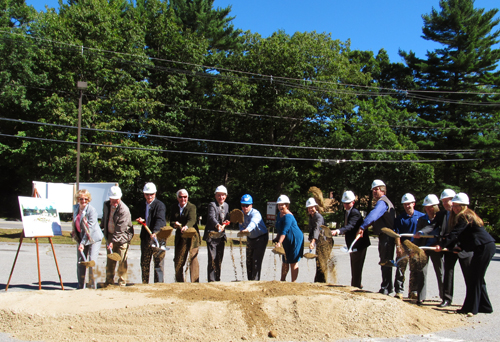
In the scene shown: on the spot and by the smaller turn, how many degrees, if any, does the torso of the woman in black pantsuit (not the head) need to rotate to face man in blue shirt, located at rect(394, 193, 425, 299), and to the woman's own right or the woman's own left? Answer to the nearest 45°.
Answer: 0° — they already face them

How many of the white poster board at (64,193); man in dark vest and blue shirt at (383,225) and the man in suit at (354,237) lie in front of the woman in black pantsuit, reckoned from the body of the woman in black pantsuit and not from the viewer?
3

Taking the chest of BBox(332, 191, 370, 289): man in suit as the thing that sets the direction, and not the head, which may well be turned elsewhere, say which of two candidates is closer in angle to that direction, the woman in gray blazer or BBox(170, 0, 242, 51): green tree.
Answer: the woman in gray blazer

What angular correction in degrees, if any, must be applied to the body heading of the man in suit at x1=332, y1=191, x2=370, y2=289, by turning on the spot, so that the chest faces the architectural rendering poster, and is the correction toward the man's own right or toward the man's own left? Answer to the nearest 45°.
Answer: approximately 45° to the man's own right

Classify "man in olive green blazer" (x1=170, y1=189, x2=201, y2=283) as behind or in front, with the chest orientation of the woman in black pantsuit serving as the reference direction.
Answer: in front

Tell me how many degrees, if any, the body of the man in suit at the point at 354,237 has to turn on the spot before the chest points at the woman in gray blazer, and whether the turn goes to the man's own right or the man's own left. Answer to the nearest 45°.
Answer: approximately 45° to the man's own right

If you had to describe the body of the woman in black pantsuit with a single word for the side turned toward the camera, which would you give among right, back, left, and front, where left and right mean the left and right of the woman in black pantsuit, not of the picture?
left

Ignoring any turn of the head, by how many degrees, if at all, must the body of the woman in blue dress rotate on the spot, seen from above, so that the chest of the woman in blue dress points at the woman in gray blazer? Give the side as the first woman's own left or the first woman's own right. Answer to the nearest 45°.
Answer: approximately 45° to the first woman's own right

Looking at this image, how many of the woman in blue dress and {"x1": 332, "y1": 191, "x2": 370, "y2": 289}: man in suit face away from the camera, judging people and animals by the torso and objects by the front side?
0

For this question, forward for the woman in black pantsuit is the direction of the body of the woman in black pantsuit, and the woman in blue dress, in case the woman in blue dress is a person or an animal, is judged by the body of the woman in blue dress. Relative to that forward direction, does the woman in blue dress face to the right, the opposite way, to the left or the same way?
to the left

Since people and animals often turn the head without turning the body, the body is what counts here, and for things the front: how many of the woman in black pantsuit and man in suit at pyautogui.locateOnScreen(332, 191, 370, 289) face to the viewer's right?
0

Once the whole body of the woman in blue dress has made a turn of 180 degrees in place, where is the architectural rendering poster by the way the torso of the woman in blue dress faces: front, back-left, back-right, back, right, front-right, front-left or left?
back-left

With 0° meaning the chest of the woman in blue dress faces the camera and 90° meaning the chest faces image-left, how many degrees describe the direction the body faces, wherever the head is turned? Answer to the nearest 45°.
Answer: approximately 45°

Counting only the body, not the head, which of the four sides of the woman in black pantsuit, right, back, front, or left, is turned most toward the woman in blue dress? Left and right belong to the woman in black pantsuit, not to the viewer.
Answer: front
